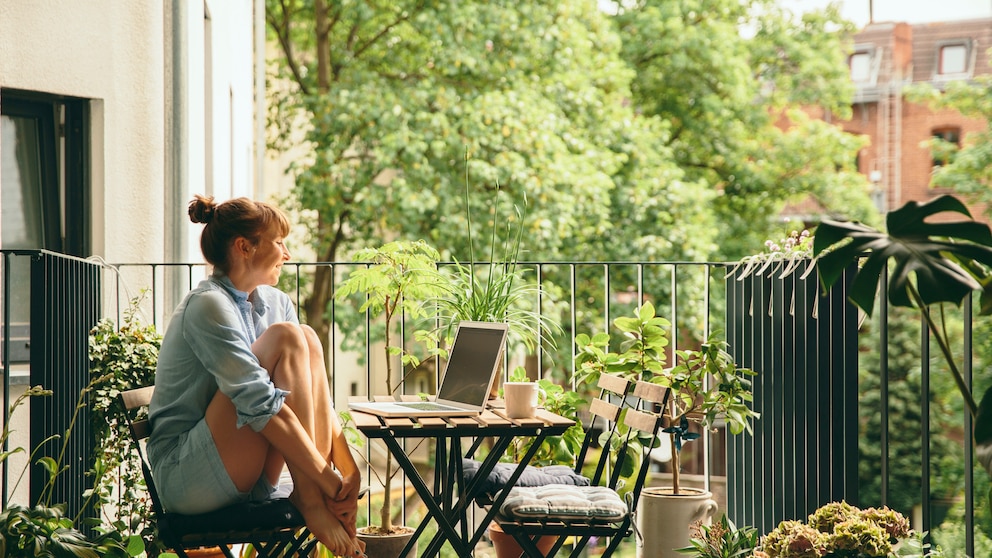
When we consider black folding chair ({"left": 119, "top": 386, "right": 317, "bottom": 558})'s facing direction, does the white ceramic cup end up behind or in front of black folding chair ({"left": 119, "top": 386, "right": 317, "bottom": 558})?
in front

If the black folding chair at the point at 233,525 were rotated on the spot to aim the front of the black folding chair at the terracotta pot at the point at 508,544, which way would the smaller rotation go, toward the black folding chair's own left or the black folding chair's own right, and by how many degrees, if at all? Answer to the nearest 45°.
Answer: approximately 45° to the black folding chair's own left

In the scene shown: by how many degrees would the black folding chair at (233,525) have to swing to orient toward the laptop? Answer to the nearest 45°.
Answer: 0° — it already faces it

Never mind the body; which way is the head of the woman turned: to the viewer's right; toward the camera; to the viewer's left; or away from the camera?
to the viewer's right

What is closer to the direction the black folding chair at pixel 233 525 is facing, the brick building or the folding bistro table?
the folding bistro table

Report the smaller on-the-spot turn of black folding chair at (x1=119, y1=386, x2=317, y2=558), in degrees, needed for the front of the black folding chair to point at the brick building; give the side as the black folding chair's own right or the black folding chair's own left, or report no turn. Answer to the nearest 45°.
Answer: approximately 45° to the black folding chair's own left

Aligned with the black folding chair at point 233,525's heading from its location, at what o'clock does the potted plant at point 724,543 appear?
The potted plant is roughly at 12 o'clock from the black folding chair.

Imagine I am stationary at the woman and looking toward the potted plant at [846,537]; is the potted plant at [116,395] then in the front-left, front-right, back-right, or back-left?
back-left

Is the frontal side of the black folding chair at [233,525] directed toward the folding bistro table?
yes

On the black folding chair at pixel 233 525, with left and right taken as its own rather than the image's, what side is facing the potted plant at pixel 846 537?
front

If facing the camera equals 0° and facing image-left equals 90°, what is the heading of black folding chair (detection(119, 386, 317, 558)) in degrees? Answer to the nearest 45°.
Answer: approximately 270°
